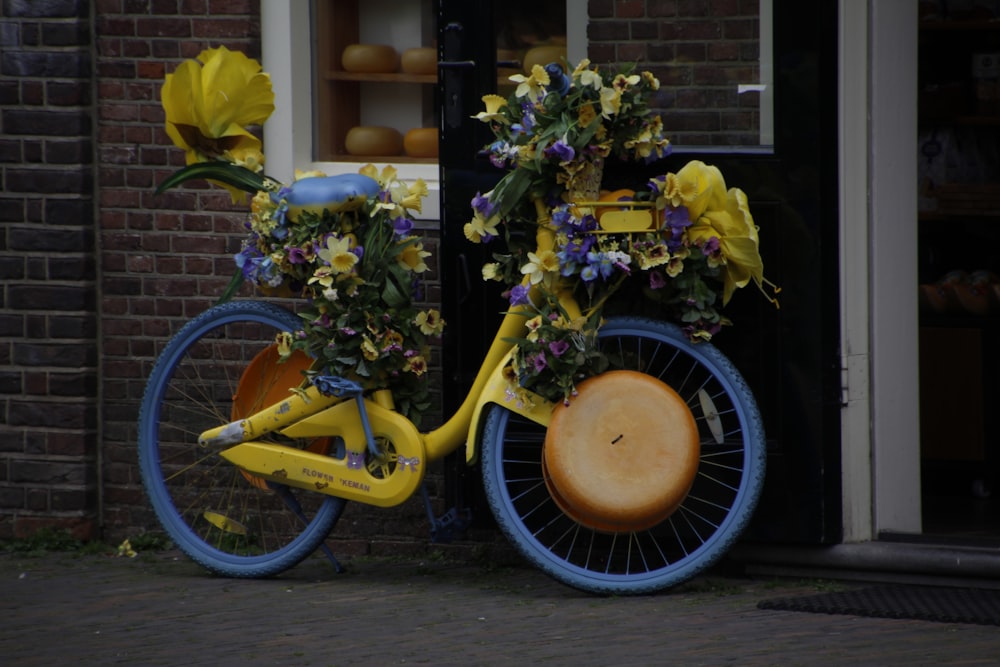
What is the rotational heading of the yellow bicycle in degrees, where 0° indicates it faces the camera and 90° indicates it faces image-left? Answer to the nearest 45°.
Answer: approximately 270°

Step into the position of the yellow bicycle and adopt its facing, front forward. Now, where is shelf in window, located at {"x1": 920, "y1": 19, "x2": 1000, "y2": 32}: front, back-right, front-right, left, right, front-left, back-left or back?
front-left
